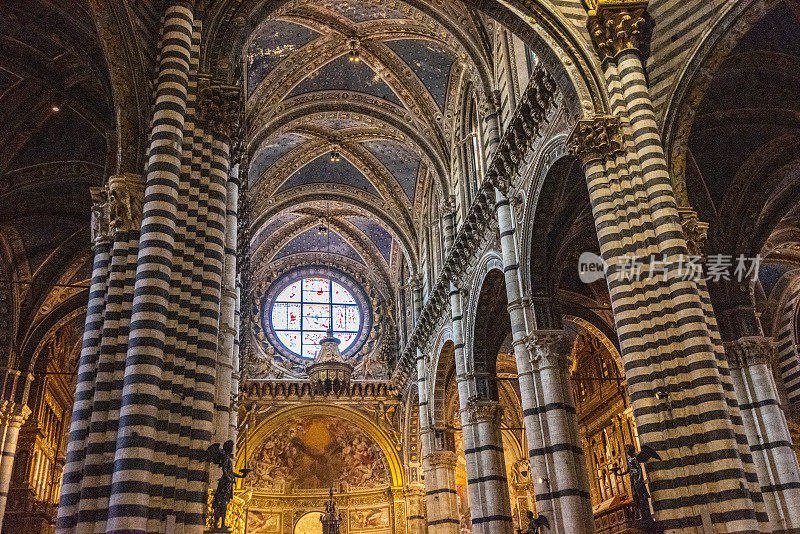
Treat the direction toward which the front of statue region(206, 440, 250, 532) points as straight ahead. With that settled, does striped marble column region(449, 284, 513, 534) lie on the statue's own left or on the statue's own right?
on the statue's own left

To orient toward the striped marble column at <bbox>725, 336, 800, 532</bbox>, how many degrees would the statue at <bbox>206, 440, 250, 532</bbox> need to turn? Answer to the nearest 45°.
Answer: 0° — it already faces it

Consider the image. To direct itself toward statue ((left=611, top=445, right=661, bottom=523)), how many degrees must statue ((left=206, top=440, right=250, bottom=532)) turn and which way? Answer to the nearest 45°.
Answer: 0° — it already faces it

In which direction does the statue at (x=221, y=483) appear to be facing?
to the viewer's right

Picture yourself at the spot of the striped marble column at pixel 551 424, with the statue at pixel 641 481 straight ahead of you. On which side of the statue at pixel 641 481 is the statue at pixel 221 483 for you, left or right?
right

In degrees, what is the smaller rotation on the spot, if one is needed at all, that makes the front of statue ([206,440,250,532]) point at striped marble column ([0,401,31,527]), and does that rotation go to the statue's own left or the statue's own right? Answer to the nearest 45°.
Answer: approximately 135° to the statue's own left

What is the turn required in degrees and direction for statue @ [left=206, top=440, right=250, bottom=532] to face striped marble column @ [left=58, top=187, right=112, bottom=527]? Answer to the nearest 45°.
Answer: approximately 180°
